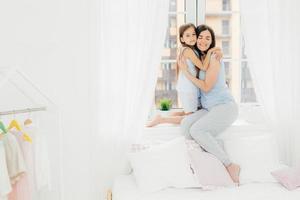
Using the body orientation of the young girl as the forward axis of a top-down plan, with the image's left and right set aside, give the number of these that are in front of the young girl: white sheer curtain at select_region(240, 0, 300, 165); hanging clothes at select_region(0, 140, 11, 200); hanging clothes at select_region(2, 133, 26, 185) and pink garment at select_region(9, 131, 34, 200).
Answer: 1

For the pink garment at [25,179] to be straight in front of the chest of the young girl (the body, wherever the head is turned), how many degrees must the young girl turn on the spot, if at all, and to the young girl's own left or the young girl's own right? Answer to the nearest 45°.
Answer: approximately 135° to the young girl's own right

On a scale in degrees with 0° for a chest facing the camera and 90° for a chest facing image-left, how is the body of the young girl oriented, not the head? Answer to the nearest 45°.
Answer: approximately 270°

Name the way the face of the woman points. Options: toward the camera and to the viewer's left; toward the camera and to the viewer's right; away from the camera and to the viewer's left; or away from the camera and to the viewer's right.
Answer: toward the camera and to the viewer's left
